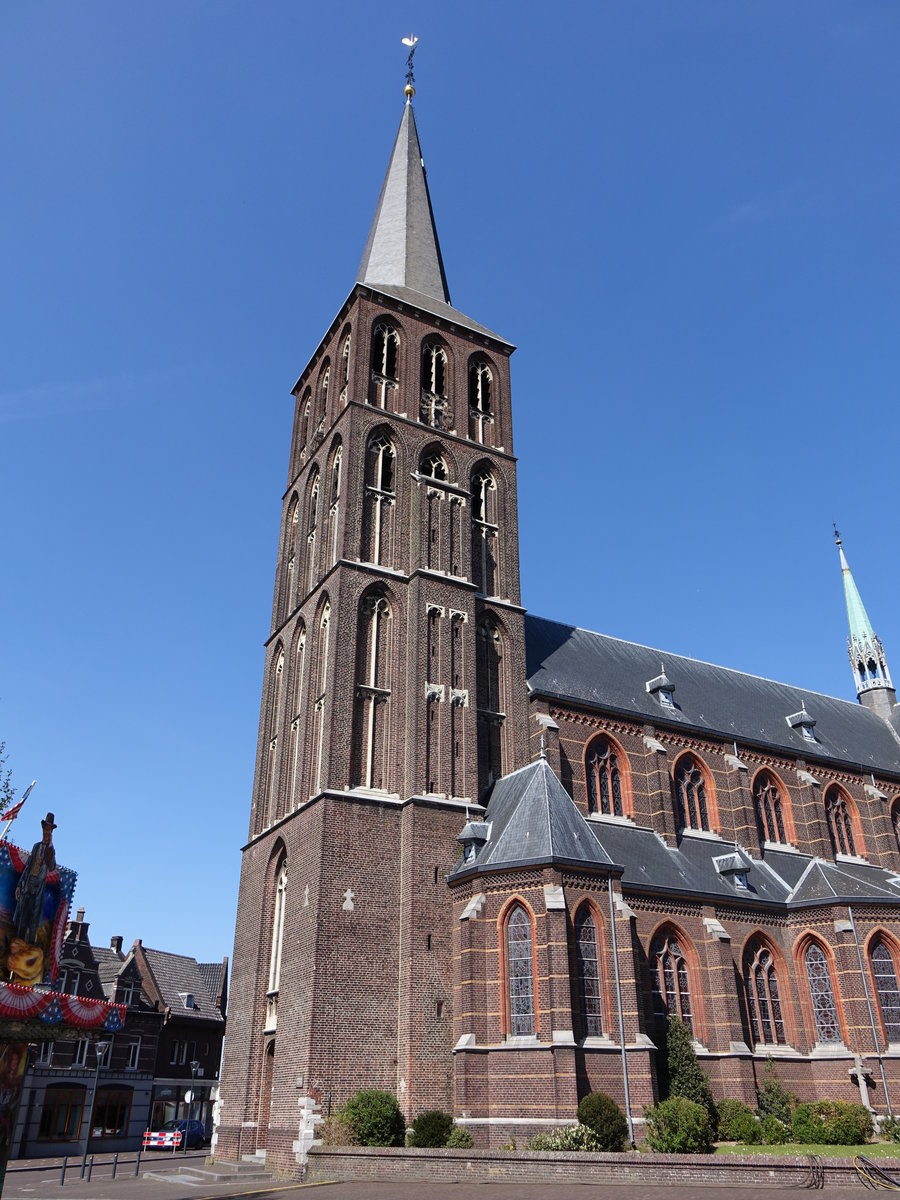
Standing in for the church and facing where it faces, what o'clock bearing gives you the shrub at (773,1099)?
The shrub is roughly at 7 o'clock from the church.

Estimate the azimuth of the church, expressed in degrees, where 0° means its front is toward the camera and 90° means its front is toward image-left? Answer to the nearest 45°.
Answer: approximately 45°
